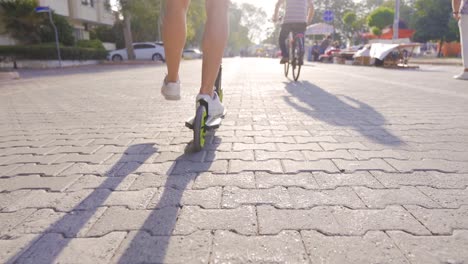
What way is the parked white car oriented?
to the viewer's left

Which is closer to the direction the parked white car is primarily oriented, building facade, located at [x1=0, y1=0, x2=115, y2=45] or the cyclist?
the building facade

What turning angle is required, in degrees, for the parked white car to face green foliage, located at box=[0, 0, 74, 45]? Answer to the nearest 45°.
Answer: approximately 45° to its left

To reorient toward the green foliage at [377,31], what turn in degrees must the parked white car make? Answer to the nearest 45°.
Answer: approximately 135° to its right

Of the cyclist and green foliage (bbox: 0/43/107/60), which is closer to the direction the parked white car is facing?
the green foliage

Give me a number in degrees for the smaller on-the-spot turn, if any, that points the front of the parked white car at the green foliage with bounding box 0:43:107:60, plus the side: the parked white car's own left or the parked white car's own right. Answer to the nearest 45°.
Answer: approximately 45° to the parked white car's own left
